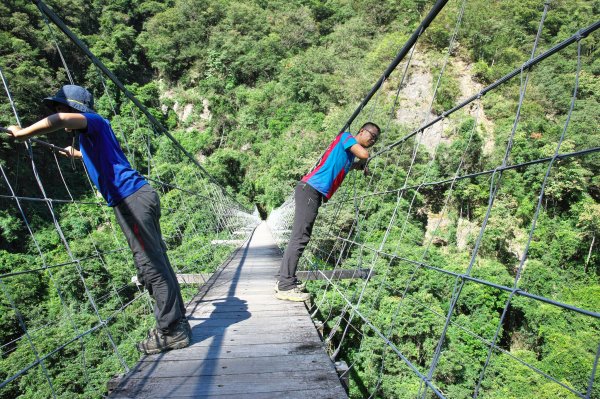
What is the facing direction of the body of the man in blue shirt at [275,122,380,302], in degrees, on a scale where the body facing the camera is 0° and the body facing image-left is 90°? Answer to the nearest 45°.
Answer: approximately 270°

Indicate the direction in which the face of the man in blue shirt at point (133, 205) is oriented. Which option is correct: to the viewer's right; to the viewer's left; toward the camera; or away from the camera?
to the viewer's left

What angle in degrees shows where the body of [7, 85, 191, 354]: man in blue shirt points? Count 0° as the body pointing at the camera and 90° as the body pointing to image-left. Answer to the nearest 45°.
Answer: approximately 90°

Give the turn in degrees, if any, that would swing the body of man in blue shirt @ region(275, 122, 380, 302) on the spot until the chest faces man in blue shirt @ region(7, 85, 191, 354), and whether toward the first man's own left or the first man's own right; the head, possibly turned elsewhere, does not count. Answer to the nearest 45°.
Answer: approximately 135° to the first man's own right

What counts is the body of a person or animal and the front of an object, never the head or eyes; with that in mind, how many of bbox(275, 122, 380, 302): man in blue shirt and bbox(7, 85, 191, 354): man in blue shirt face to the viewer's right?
1

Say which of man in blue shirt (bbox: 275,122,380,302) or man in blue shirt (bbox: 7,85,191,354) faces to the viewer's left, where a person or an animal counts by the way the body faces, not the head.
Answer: man in blue shirt (bbox: 7,85,191,354)

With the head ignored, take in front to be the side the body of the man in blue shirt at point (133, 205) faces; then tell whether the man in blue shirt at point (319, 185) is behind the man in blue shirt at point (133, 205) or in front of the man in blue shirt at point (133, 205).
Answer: behind
